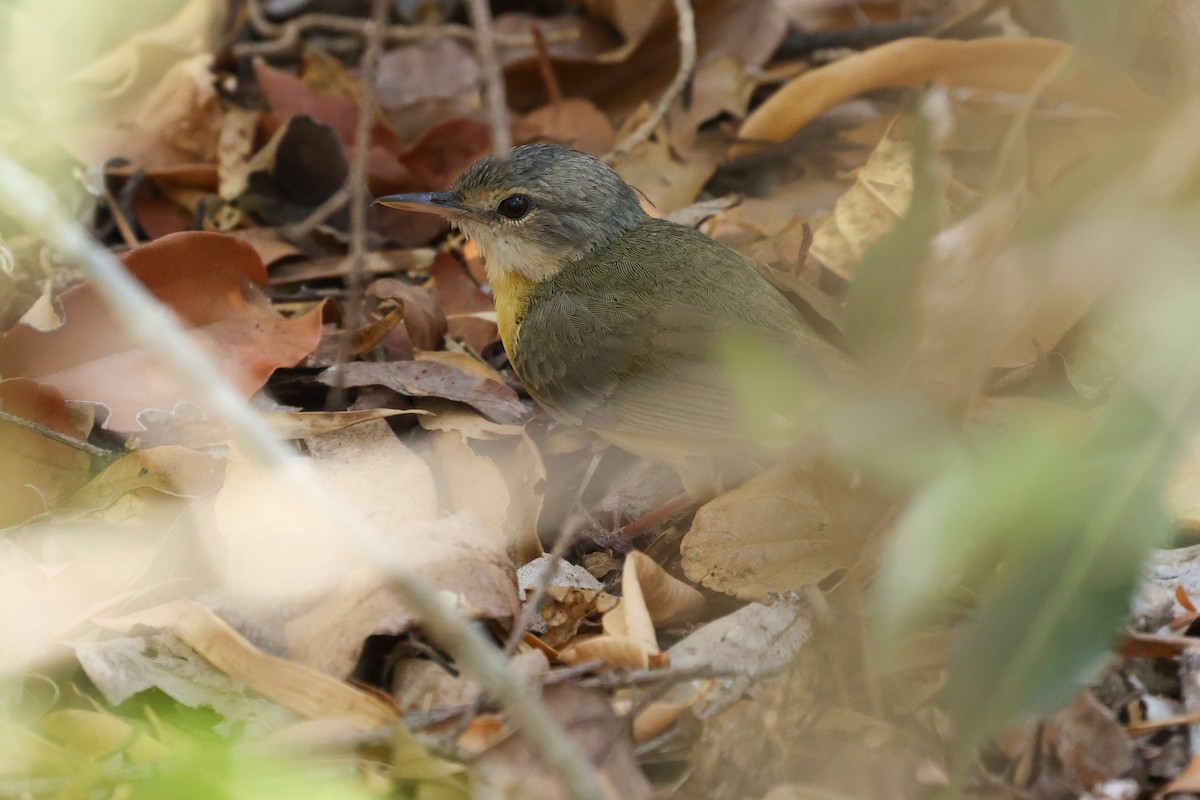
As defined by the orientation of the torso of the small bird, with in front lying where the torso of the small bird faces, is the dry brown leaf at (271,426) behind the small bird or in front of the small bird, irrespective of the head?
in front

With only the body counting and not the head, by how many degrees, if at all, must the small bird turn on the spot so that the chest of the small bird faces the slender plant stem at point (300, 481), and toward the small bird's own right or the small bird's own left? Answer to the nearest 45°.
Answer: approximately 90° to the small bird's own left

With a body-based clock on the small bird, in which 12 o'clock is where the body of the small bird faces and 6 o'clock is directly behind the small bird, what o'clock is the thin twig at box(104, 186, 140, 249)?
The thin twig is roughly at 1 o'clock from the small bird.

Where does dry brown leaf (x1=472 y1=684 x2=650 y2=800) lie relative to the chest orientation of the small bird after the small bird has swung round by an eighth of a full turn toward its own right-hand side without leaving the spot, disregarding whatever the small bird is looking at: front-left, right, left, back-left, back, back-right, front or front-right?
back-left

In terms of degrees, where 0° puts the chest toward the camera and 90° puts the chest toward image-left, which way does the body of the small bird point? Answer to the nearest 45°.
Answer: approximately 90°

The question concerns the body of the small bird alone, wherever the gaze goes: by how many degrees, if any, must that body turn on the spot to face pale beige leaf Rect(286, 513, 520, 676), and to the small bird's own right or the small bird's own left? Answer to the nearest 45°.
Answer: approximately 90° to the small bird's own left

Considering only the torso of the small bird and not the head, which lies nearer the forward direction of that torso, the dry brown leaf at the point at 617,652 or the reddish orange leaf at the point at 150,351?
the reddish orange leaf

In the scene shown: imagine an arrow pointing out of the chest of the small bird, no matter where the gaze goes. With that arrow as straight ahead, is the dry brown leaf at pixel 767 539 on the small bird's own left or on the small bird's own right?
on the small bird's own left

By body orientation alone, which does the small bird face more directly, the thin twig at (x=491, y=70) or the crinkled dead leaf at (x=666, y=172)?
the thin twig

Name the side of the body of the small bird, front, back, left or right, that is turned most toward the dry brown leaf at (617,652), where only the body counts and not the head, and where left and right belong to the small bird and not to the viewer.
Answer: left

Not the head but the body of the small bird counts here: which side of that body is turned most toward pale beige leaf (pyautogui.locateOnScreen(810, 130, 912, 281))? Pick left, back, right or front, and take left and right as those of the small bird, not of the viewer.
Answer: back

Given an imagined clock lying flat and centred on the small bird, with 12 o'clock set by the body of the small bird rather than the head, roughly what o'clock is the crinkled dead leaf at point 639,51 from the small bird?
The crinkled dead leaf is roughly at 3 o'clock from the small bird.

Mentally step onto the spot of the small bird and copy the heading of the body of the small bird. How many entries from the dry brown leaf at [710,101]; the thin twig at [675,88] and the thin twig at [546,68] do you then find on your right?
3

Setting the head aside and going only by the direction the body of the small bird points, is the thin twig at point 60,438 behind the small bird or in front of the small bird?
in front
